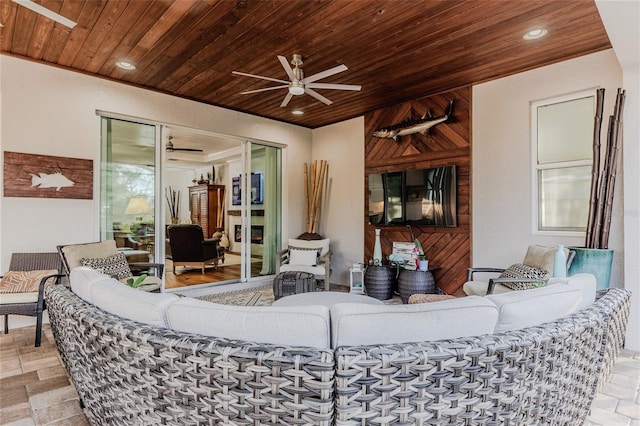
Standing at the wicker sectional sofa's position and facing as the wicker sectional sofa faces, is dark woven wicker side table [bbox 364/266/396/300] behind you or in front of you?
in front

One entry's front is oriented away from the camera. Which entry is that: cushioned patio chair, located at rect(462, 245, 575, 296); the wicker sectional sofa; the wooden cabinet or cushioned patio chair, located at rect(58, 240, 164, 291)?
the wicker sectional sofa

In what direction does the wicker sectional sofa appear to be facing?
away from the camera

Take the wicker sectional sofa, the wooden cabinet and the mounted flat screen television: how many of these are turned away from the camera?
1

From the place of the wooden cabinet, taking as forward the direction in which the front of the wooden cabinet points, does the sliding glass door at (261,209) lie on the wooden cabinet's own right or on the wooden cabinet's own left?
on the wooden cabinet's own left

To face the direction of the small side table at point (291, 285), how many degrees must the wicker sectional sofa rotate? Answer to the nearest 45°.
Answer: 0° — it already faces it

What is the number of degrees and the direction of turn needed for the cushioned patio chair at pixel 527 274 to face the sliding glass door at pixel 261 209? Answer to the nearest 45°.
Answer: approximately 45° to its right

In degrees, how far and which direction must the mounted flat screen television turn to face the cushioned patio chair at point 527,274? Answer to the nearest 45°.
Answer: approximately 90° to its left

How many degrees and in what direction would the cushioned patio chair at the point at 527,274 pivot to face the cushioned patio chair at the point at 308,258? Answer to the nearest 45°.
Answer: approximately 45° to its right

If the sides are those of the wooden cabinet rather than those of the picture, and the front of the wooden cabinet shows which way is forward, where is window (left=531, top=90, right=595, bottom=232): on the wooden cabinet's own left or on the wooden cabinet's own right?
on the wooden cabinet's own left
